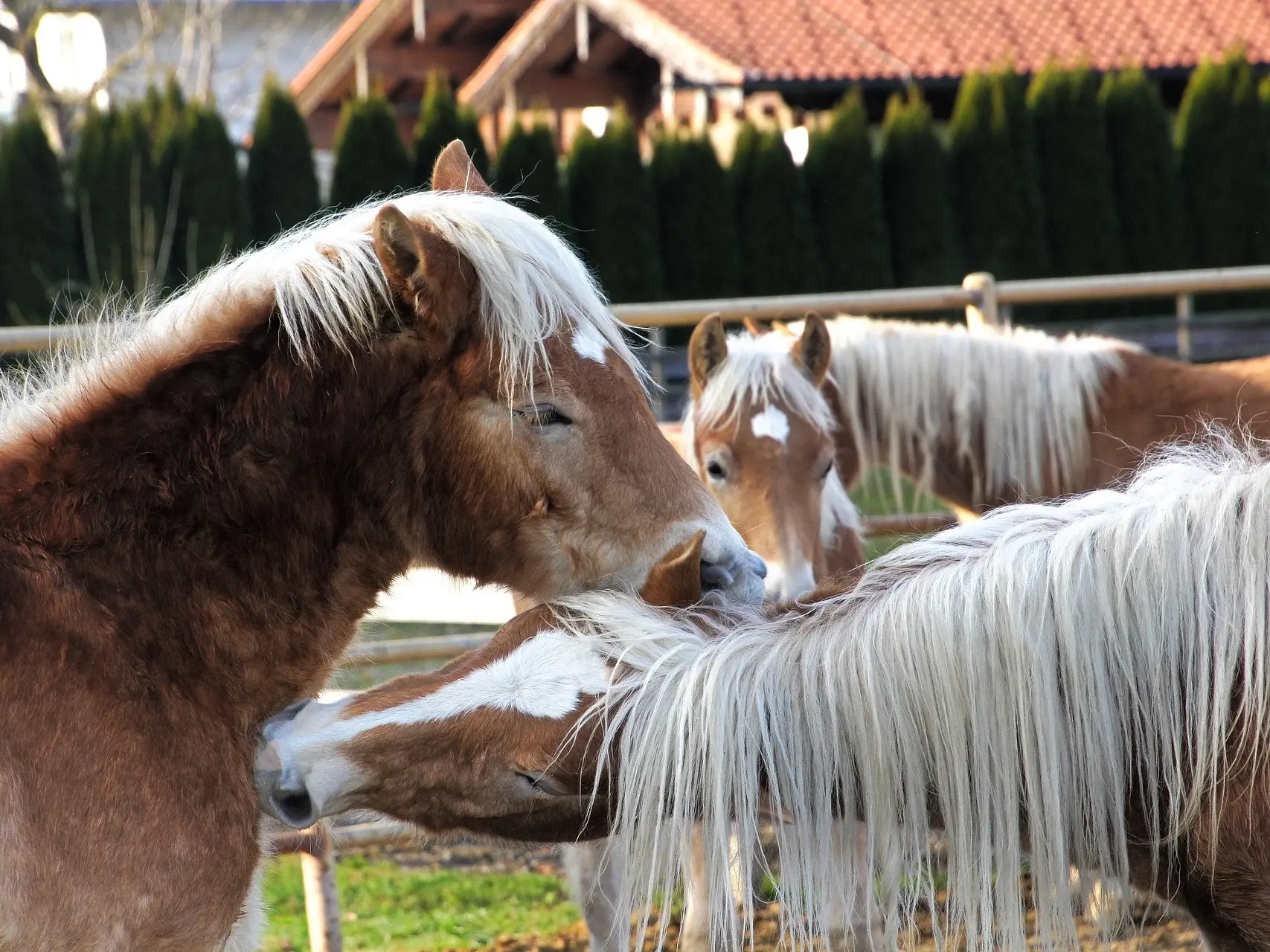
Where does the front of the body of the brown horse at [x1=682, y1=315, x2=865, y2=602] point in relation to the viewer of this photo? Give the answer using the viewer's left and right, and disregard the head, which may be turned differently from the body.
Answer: facing the viewer

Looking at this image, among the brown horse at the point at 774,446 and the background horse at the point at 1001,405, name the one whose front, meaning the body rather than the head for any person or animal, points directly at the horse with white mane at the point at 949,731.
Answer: the brown horse

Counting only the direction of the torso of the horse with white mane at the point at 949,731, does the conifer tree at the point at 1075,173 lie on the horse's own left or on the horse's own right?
on the horse's own right

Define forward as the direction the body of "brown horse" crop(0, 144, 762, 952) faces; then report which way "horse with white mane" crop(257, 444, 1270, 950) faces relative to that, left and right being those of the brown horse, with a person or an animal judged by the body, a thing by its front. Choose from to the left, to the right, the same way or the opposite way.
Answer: the opposite way

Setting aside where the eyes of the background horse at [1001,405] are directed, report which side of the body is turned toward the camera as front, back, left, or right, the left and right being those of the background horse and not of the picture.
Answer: left

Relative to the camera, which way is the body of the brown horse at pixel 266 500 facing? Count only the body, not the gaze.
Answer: to the viewer's right

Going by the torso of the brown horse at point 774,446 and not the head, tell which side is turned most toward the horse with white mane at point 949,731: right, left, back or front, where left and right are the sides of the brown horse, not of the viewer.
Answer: front

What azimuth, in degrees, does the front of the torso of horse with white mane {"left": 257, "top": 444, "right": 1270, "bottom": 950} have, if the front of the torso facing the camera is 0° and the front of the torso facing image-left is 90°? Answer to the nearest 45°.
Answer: approximately 90°

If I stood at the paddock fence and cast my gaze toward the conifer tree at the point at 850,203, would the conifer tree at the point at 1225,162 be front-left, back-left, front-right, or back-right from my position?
front-right

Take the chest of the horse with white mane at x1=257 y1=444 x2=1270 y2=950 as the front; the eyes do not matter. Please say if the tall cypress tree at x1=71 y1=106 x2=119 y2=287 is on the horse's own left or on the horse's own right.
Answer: on the horse's own right

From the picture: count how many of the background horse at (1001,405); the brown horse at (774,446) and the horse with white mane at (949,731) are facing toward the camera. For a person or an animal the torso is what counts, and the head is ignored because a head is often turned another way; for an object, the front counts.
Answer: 1
